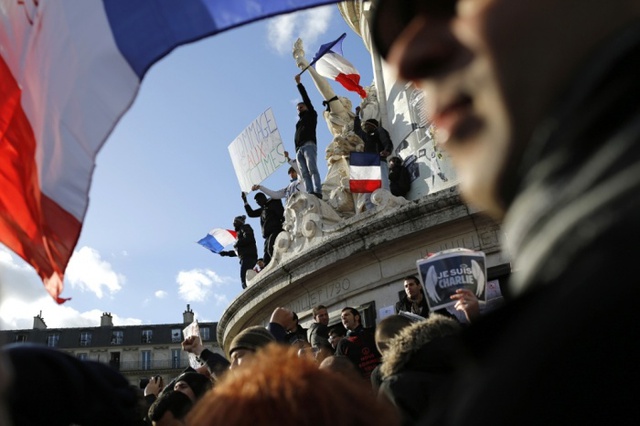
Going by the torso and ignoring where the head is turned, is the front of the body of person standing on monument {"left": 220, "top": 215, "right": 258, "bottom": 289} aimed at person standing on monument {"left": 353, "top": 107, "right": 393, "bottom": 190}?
no

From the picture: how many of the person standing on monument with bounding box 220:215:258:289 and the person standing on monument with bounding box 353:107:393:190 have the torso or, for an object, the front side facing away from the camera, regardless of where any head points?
0

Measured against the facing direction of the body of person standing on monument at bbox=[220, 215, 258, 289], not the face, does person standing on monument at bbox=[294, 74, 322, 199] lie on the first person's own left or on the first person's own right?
on the first person's own left

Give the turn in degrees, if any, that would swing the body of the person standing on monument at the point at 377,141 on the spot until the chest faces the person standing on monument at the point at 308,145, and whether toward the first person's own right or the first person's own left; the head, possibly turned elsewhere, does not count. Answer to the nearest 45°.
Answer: approximately 45° to the first person's own right

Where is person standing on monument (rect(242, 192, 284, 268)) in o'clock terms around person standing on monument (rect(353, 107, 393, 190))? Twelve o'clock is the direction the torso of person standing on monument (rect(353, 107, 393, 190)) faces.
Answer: person standing on monument (rect(242, 192, 284, 268)) is roughly at 2 o'clock from person standing on monument (rect(353, 107, 393, 190)).

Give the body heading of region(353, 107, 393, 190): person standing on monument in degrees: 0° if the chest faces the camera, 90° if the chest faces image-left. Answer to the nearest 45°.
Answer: approximately 45°

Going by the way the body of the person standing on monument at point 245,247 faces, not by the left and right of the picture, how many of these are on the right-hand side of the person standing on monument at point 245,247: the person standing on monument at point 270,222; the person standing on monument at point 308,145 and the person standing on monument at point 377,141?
0

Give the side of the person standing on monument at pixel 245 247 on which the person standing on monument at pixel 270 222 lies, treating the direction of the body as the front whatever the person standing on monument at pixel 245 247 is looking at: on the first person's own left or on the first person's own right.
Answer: on the first person's own left

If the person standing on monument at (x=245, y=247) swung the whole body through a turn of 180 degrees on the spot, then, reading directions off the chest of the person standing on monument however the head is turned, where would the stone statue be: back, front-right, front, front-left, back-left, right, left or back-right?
front-right

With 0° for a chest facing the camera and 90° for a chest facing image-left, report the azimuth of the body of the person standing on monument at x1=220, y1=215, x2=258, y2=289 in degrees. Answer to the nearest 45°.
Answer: approximately 90°
